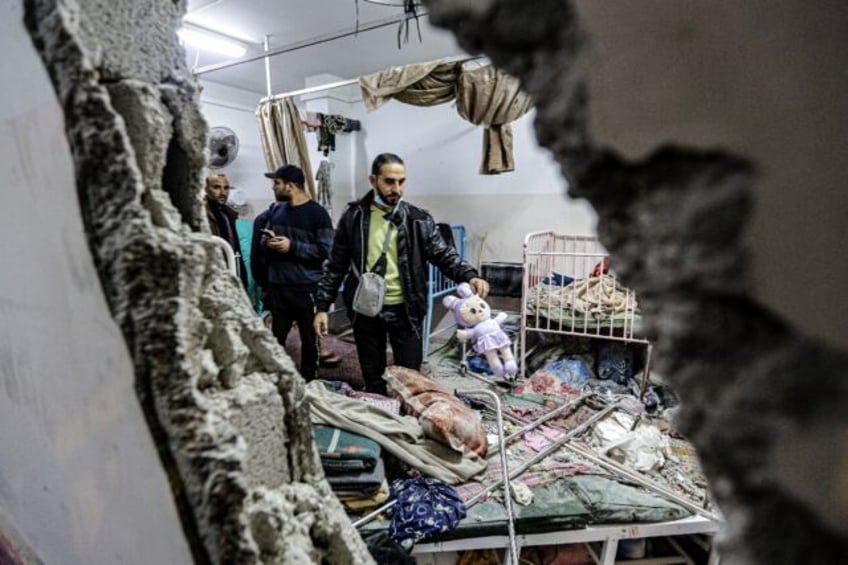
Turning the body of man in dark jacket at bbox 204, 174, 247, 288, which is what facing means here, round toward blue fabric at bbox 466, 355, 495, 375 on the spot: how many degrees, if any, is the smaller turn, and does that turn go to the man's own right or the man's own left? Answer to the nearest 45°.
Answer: approximately 45° to the man's own left

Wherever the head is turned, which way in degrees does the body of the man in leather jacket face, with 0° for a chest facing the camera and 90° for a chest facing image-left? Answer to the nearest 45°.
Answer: approximately 0°

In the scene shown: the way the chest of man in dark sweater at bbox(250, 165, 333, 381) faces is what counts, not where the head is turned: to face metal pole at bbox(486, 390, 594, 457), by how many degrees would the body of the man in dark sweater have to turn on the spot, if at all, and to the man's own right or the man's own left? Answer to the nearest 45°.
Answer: approximately 90° to the man's own left

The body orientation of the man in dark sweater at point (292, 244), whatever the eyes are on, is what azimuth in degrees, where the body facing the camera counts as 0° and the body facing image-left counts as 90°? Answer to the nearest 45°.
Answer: approximately 45°

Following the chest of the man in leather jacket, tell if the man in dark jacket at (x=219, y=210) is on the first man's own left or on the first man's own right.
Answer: on the first man's own right

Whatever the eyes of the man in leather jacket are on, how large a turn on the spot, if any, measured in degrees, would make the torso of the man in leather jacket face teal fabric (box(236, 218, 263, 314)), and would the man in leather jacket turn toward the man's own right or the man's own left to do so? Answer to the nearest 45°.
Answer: approximately 135° to the man's own right
